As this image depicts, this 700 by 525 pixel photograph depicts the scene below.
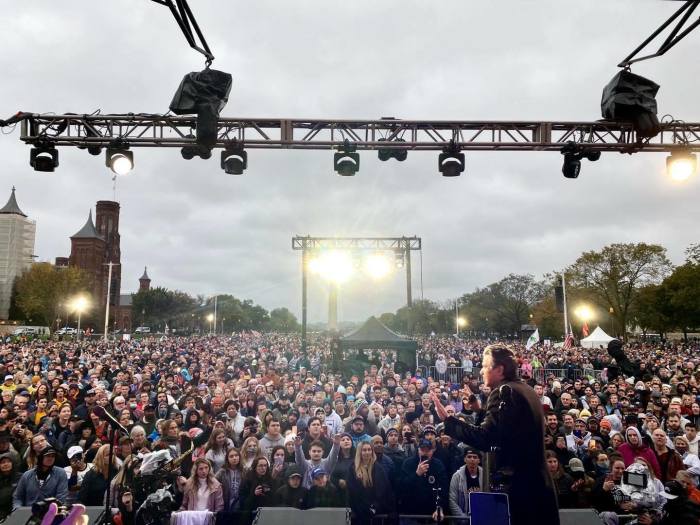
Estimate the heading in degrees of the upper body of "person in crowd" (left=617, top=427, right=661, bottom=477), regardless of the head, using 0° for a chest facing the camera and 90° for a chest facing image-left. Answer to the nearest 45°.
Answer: approximately 45°

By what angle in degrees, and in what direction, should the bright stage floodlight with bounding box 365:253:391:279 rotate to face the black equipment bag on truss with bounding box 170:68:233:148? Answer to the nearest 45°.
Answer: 0° — it already faces it

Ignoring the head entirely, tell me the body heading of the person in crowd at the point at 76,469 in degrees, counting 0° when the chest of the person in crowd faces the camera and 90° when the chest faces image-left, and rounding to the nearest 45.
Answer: approximately 0°

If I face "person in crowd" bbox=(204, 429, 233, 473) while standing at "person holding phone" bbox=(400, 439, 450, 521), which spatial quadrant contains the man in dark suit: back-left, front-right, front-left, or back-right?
back-left

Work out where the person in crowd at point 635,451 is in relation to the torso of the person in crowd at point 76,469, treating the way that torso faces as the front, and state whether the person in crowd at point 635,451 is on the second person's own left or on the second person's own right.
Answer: on the second person's own left

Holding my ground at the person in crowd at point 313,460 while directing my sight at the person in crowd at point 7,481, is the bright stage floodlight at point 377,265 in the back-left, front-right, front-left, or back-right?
back-right

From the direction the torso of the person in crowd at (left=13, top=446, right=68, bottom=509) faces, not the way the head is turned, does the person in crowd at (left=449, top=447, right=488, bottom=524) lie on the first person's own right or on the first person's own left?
on the first person's own left

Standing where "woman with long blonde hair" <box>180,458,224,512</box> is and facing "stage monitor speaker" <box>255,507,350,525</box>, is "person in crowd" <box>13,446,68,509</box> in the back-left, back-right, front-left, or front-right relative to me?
back-right
